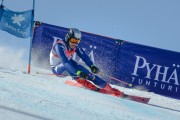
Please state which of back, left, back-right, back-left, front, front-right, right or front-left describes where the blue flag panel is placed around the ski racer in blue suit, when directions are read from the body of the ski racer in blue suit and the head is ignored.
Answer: back

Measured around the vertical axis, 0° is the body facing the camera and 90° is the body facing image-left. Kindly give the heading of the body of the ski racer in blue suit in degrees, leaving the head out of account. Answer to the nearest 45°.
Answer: approximately 315°

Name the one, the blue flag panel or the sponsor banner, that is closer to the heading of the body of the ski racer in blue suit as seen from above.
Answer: the sponsor banner
